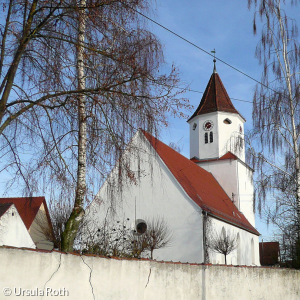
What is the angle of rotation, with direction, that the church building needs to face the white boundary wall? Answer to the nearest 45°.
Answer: approximately 45° to its left

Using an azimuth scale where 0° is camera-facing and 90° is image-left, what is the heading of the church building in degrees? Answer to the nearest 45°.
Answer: approximately 45°
